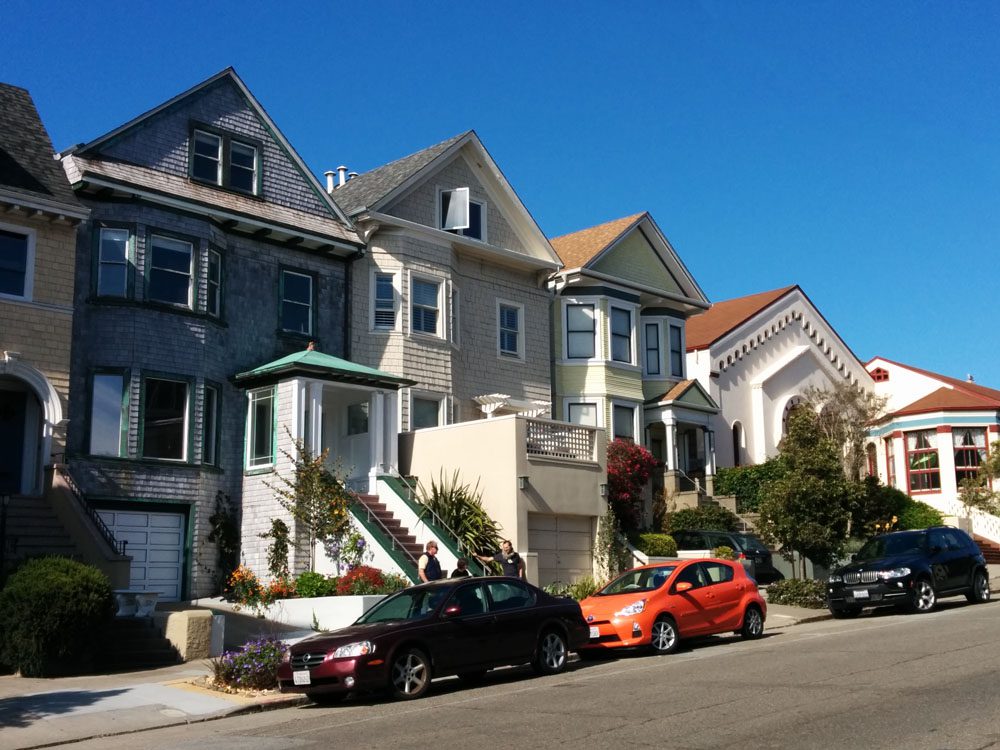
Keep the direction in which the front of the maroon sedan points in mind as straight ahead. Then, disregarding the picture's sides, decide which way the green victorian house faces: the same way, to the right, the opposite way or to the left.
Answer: to the left

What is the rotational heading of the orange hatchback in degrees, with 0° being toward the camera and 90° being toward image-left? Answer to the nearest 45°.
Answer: approximately 45°

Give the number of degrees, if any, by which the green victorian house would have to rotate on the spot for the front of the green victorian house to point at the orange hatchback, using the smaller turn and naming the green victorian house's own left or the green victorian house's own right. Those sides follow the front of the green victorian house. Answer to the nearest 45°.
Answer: approximately 45° to the green victorian house's own right

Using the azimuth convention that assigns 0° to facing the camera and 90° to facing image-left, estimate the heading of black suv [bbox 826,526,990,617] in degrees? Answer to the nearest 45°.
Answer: approximately 45°

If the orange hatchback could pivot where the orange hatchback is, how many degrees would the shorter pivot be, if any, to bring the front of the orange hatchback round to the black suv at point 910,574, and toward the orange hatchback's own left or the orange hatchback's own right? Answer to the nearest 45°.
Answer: approximately 180°

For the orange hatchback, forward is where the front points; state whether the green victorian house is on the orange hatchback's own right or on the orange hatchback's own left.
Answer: on the orange hatchback's own right

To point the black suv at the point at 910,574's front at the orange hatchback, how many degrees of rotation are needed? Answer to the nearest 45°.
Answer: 0° — it already faces it

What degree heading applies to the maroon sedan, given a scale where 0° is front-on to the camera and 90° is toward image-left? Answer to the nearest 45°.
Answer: approximately 45°

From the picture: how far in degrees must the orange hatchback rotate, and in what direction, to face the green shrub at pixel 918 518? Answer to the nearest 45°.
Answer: approximately 135° to its right

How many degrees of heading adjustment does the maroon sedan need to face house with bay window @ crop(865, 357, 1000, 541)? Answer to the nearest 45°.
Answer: approximately 180°
